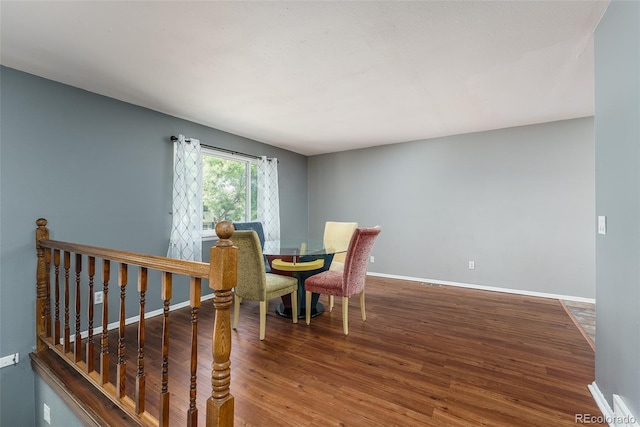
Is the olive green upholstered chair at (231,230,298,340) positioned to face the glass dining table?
yes

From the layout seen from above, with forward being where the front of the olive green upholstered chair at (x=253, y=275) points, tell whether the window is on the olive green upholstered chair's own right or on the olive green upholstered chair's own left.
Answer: on the olive green upholstered chair's own left

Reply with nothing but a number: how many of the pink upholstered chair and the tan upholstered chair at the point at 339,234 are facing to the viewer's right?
0

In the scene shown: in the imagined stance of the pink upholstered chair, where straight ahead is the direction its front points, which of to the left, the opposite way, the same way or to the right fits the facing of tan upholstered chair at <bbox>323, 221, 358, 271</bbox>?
to the left

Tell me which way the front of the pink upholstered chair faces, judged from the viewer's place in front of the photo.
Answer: facing away from the viewer and to the left of the viewer

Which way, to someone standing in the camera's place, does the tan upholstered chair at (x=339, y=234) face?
facing the viewer and to the left of the viewer

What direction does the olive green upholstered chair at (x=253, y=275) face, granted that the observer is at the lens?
facing away from the viewer and to the right of the viewer

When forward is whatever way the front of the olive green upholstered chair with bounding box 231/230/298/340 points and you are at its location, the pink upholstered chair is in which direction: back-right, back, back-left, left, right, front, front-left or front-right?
front-right

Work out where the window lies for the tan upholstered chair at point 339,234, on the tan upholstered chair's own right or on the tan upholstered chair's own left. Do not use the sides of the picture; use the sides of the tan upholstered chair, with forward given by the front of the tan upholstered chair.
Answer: on the tan upholstered chair's own right

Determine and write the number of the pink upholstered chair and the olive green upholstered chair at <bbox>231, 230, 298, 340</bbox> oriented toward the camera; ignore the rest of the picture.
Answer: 0

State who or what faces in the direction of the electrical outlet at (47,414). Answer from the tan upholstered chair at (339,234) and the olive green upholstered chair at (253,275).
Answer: the tan upholstered chair at (339,234)

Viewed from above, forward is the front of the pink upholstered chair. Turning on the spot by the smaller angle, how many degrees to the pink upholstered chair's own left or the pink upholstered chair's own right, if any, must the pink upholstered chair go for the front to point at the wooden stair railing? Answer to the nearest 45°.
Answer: approximately 90° to the pink upholstered chair's own left

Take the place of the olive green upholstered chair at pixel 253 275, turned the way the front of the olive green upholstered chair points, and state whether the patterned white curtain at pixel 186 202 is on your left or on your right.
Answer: on your left

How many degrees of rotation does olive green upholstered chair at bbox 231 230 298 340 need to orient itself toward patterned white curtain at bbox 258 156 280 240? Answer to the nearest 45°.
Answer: approximately 45° to its left

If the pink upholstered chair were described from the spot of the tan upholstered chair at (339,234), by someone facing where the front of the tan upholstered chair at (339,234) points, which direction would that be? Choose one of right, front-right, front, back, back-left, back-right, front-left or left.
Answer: front-left

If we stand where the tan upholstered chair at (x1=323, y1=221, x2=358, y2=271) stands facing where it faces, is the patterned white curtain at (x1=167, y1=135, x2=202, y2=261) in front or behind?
in front

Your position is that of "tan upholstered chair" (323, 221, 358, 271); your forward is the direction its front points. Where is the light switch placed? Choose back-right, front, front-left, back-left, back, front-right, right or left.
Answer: left

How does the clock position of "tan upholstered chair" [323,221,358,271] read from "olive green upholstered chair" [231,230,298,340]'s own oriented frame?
"tan upholstered chair" [323,221,358,271] is roughly at 12 o'clock from "olive green upholstered chair" [231,230,298,340].
